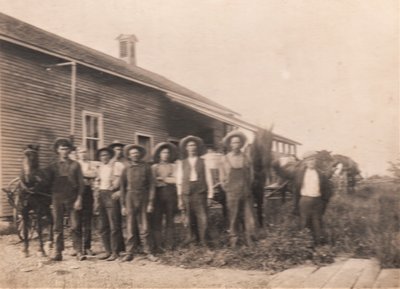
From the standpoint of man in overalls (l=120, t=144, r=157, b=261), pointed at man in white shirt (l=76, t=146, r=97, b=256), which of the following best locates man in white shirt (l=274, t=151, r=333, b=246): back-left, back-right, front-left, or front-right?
back-right

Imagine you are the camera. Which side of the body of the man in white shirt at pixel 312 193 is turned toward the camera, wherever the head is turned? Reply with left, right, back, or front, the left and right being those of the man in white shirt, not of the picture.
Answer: front

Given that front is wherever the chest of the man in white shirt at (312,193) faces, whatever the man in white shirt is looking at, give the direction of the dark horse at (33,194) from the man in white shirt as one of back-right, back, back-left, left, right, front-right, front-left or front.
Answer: right

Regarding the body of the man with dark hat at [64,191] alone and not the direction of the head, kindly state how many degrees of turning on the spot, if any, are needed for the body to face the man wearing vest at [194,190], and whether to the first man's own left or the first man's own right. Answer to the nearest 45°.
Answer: approximately 90° to the first man's own left

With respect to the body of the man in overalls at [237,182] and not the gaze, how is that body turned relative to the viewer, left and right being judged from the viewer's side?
facing the viewer

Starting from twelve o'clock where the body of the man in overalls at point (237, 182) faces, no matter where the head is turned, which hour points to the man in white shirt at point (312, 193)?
The man in white shirt is roughly at 9 o'clock from the man in overalls.

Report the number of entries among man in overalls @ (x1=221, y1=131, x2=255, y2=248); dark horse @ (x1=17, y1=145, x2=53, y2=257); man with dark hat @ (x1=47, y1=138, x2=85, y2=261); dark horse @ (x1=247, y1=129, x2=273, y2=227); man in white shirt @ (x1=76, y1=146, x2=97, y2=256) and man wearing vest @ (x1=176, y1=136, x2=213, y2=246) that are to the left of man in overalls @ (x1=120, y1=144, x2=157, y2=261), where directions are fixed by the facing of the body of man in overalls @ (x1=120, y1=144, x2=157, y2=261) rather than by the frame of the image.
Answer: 3

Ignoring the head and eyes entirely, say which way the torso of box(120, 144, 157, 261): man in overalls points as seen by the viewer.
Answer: toward the camera

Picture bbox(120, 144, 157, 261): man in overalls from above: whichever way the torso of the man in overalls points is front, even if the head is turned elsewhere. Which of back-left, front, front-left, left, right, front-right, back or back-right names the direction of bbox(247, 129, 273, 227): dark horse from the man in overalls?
left
